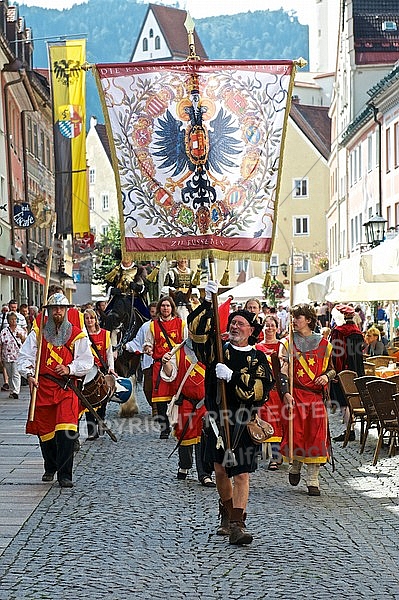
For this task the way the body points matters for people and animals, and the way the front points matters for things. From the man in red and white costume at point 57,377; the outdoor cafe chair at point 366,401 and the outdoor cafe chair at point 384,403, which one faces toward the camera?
the man in red and white costume

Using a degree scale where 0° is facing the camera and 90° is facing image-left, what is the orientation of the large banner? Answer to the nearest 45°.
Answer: approximately 0°

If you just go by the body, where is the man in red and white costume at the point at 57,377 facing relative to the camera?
toward the camera

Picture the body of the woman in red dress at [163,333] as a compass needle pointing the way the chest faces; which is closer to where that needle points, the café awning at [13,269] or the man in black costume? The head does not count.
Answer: the man in black costume

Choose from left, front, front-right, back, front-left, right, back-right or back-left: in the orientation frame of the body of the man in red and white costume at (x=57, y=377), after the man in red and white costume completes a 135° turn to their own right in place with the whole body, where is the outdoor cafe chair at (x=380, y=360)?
right

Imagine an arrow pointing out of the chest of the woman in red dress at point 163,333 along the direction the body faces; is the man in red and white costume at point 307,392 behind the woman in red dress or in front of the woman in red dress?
in front

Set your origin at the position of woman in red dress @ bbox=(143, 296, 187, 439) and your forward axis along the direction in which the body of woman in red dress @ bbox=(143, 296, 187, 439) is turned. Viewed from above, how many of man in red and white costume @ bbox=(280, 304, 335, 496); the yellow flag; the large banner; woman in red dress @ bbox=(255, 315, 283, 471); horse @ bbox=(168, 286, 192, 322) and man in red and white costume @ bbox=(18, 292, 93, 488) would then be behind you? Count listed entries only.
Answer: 2

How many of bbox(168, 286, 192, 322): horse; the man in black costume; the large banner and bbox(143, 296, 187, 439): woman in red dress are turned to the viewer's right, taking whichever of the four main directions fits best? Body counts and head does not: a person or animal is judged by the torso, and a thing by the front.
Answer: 0

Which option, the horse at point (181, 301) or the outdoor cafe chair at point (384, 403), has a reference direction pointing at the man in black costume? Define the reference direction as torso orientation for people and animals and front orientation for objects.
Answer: the horse

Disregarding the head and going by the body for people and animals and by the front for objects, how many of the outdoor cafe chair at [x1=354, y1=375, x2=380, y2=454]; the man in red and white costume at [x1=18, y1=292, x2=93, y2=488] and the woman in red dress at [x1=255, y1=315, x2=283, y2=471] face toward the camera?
2

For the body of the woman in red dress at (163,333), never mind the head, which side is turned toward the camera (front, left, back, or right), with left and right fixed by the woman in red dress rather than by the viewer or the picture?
front

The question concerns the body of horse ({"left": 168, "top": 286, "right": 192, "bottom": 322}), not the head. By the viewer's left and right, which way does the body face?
facing the viewer

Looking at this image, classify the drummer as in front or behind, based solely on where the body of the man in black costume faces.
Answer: behind

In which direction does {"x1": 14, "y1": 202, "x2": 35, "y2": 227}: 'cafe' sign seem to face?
toward the camera

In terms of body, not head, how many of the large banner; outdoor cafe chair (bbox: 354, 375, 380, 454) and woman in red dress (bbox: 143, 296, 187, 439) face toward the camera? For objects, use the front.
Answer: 2
